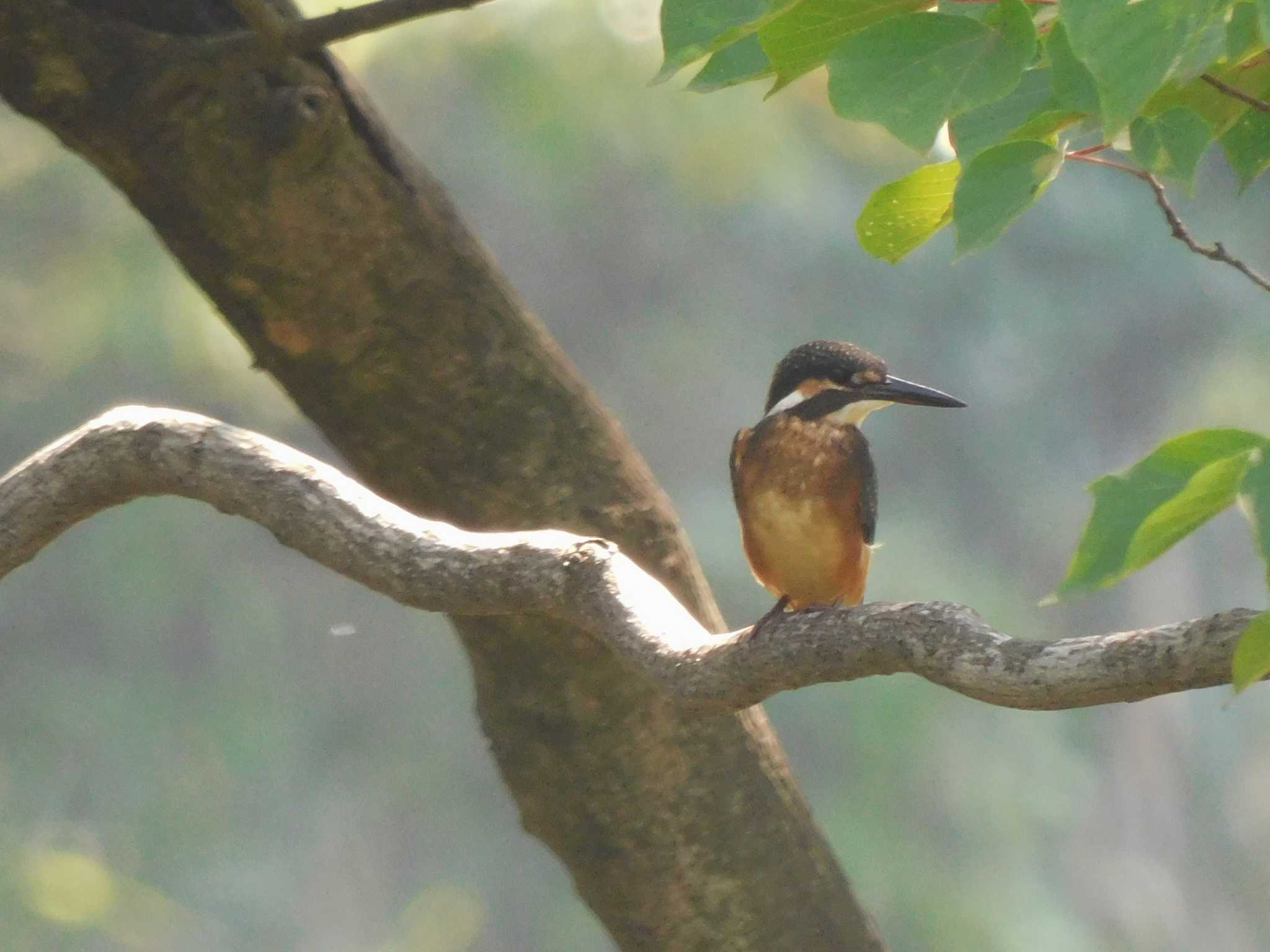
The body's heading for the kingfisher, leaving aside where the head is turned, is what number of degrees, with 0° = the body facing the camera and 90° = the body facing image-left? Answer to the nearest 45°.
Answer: approximately 0°
